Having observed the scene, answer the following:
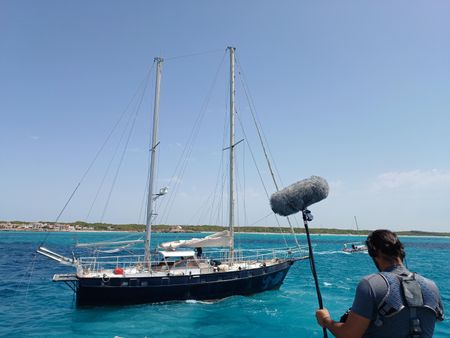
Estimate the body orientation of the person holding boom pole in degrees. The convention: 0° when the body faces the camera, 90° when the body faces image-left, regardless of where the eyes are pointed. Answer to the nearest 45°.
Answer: approximately 135°

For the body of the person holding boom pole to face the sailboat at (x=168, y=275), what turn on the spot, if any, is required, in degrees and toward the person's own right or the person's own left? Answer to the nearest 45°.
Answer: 0° — they already face it

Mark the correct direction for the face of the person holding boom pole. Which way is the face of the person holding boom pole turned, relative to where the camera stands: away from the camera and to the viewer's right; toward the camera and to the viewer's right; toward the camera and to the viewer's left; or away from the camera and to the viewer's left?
away from the camera and to the viewer's left

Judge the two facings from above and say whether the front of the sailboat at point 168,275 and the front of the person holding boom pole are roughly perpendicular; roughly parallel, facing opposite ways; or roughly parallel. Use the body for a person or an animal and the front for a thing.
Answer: roughly perpendicular
